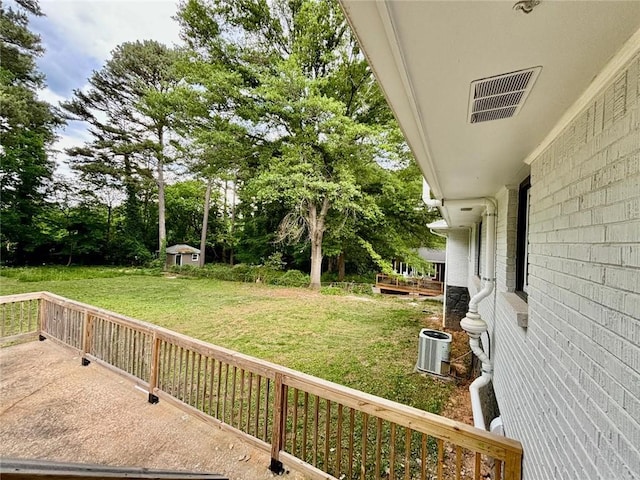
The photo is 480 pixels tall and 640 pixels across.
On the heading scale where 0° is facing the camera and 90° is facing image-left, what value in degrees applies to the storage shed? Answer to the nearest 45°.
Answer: approximately 0°

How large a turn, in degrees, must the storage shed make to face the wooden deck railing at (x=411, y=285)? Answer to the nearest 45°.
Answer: approximately 45° to its left

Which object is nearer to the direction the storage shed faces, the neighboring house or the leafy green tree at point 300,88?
the leafy green tree

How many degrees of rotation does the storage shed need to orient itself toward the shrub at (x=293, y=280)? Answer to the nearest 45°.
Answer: approximately 45° to its left

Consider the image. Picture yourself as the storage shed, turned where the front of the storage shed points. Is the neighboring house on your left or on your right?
on your left
